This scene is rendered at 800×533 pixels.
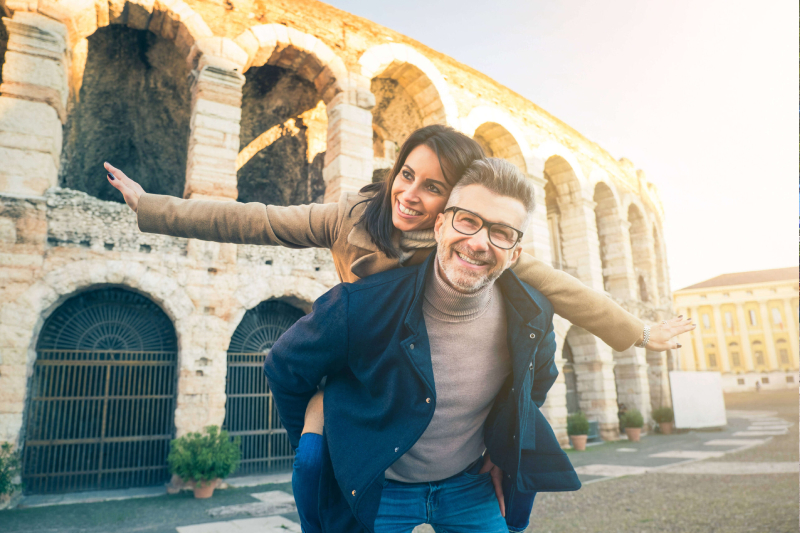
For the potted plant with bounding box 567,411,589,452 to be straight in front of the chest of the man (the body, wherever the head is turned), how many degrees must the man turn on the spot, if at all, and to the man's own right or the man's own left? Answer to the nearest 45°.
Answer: approximately 180°

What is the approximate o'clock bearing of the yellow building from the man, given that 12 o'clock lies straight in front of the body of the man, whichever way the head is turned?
The yellow building is roughly at 7 o'clock from the man.

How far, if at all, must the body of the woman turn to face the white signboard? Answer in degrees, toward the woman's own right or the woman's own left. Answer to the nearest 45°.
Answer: approximately 135° to the woman's own left

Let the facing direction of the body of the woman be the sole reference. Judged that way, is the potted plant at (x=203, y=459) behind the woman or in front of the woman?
behind

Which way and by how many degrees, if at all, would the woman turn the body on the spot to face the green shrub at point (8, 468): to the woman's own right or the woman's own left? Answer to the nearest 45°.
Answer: approximately 135° to the woman's own right

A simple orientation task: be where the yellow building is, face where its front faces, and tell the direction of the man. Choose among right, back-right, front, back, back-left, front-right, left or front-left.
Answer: front-left

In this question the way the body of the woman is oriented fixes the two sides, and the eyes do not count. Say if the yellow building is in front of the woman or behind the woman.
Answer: behind

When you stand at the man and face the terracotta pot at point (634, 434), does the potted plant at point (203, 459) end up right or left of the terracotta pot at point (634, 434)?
left

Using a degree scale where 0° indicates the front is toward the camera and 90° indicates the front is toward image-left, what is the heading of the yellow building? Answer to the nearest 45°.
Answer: approximately 45°

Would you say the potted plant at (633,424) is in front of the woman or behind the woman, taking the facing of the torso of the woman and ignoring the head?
behind

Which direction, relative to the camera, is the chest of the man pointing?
toward the camera

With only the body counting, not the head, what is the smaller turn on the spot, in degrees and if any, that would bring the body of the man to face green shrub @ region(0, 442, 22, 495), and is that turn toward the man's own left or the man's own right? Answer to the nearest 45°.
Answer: approximately 135° to the man's own right

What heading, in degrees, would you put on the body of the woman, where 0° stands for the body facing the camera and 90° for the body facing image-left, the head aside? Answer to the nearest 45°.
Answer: approximately 0°
